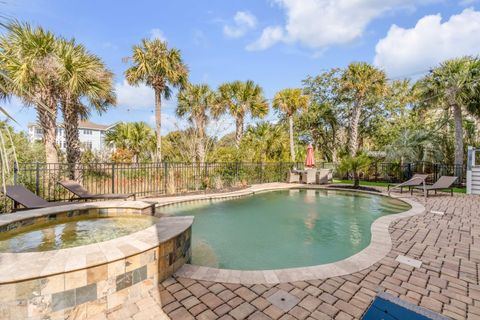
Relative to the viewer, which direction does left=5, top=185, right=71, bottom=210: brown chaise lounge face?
to the viewer's right

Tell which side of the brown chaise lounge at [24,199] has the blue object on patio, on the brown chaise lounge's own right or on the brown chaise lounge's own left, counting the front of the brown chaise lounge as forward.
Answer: on the brown chaise lounge's own right

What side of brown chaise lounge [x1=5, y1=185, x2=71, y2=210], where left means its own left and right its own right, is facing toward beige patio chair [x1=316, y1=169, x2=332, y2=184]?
front

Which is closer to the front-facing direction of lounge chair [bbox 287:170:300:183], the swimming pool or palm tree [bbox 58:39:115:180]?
the swimming pool

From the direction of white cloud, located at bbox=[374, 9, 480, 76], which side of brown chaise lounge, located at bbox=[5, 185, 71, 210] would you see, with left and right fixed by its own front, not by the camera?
front

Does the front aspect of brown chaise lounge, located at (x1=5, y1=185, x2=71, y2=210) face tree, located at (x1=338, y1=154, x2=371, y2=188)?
yes
